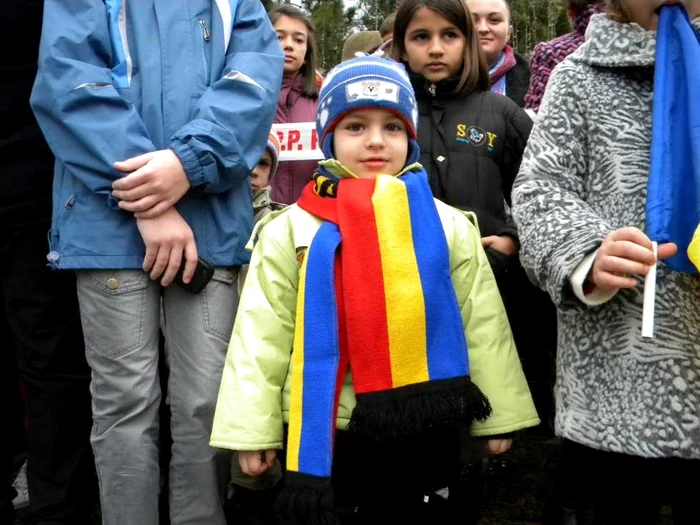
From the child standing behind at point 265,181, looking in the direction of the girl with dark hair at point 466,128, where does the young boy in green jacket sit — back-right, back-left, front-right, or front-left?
front-right

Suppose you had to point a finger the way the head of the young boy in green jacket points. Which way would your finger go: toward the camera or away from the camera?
toward the camera

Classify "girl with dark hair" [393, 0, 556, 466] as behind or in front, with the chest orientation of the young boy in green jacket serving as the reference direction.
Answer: behind

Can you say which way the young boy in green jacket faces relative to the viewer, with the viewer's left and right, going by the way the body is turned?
facing the viewer

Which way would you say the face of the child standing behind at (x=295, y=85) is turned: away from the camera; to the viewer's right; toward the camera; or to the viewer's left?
toward the camera

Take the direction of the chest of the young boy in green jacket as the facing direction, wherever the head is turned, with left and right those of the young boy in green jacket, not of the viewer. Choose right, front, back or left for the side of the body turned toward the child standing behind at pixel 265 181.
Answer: back

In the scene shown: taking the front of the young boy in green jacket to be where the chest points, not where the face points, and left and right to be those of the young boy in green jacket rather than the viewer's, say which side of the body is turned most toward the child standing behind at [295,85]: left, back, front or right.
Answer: back
